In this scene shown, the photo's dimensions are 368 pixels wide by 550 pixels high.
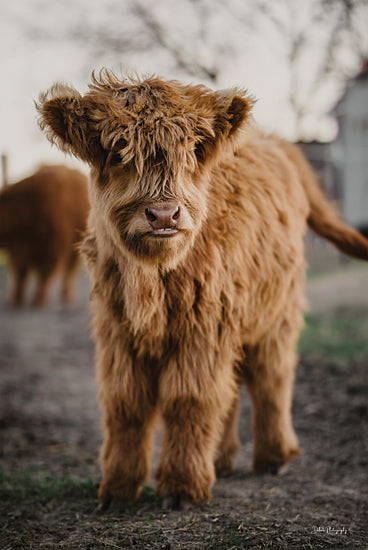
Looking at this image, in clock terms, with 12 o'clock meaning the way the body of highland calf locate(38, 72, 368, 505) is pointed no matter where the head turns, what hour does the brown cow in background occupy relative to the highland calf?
The brown cow in background is roughly at 4 o'clock from the highland calf.

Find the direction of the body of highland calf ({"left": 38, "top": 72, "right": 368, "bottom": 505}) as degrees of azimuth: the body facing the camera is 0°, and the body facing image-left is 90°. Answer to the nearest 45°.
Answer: approximately 45°
